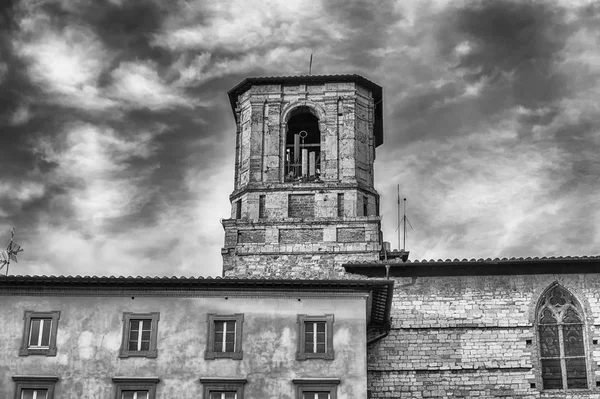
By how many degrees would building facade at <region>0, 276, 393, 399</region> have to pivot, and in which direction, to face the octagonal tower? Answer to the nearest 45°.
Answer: approximately 135° to its left

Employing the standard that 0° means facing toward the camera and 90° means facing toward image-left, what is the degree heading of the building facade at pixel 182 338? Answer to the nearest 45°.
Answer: approximately 0°
